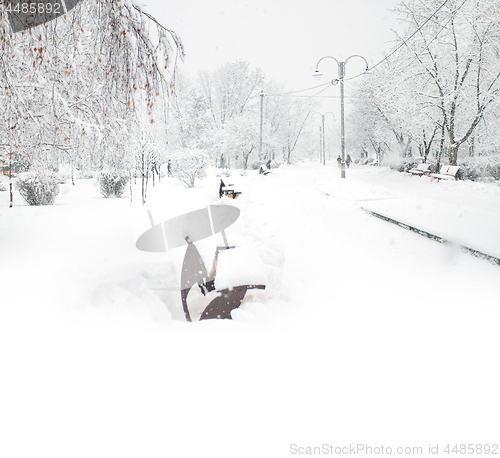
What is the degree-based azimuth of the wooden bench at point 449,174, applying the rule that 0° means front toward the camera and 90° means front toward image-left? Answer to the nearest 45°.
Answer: approximately 45°

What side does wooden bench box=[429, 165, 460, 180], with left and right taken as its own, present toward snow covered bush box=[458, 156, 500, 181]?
back

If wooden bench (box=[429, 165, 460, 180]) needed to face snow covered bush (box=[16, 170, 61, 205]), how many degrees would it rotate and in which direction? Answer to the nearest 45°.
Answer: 0° — it already faces it

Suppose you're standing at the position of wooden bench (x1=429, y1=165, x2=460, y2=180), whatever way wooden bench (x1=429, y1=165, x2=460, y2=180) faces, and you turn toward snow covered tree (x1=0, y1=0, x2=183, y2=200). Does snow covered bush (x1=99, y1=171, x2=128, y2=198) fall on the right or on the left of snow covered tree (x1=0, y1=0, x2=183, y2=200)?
right

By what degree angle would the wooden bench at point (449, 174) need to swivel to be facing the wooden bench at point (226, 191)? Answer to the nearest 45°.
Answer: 0° — it already faces it

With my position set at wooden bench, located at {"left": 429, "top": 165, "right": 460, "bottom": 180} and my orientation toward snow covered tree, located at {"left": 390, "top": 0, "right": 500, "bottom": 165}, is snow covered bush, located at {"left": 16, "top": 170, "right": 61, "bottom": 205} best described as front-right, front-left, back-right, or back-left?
back-left

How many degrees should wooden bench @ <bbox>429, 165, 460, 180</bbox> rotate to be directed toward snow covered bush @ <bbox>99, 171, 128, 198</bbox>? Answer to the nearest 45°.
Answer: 0° — it already faces it
